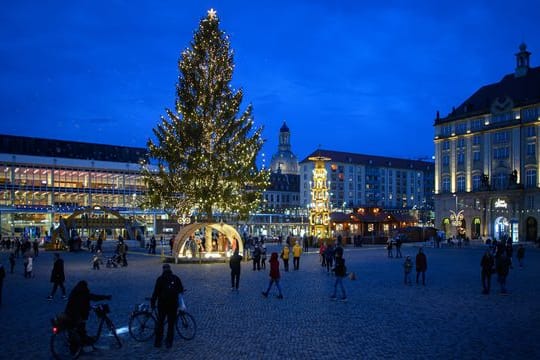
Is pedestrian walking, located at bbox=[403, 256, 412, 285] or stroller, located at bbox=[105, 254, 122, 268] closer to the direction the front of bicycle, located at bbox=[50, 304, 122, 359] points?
the pedestrian walking

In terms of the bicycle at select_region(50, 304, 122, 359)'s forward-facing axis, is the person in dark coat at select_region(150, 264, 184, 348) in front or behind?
in front

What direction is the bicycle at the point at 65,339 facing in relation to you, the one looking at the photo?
facing away from the viewer and to the right of the viewer

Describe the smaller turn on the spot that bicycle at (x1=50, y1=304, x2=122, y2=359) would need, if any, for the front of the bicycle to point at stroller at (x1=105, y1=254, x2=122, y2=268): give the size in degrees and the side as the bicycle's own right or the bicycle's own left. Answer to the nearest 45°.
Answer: approximately 45° to the bicycle's own left

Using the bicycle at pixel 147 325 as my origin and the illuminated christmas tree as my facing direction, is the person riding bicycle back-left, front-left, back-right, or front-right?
back-left

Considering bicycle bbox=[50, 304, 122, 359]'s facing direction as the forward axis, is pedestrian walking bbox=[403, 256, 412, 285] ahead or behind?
ahead
